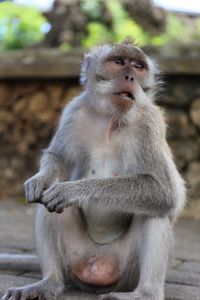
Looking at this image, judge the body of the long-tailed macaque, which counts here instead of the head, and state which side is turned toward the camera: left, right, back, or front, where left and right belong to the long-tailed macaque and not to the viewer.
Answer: front
